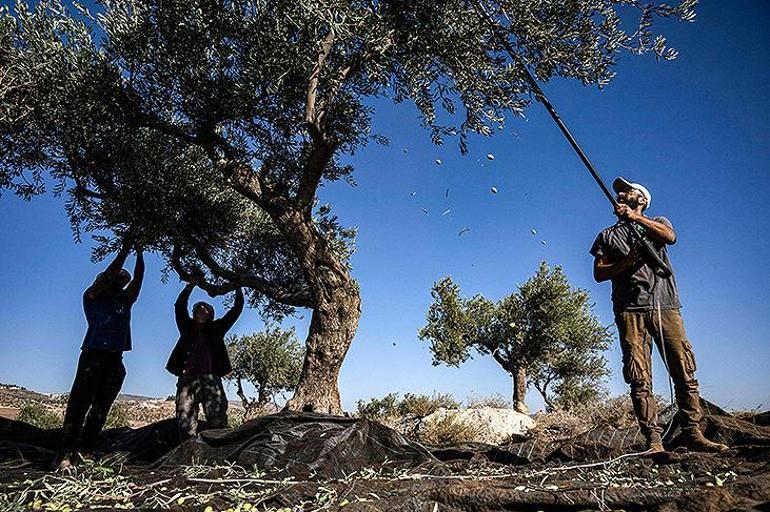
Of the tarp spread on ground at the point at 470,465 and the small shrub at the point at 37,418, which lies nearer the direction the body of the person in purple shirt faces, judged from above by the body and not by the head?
the tarp spread on ground

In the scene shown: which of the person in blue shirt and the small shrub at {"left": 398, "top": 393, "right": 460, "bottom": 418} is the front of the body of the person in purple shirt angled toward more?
the person in blue shirt

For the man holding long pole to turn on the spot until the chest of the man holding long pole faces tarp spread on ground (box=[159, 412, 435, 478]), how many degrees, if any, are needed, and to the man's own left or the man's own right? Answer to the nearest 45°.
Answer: approximately 45° to the man's own right
